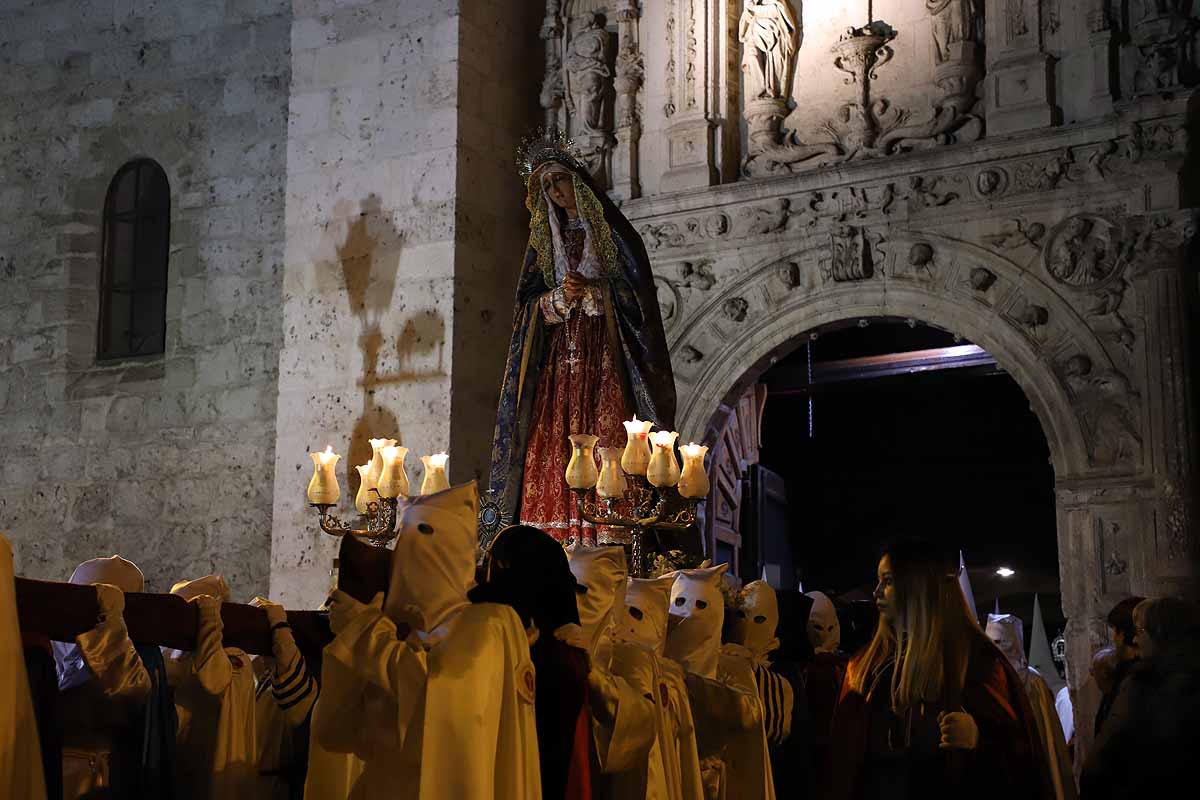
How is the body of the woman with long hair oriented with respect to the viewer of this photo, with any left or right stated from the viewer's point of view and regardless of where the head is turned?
facing the viewer and to the left of the viewer

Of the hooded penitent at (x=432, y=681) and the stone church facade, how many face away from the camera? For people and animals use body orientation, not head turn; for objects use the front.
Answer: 0

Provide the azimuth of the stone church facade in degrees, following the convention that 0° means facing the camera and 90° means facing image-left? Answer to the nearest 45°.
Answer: approximately 45°

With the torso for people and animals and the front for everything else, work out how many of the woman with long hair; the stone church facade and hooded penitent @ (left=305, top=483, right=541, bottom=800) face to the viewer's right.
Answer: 0

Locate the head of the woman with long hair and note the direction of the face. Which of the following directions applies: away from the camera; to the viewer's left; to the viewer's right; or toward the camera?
to the viewer's left

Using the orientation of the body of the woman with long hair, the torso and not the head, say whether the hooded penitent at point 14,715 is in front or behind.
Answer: in front

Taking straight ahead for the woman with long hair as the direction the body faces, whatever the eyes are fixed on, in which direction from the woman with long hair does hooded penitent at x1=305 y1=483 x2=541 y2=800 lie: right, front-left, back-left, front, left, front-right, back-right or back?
front

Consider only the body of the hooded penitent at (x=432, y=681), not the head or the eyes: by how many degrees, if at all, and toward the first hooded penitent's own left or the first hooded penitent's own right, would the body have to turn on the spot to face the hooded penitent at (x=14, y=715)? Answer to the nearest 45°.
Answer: approximately 45° to the first hooded penitent's own right
